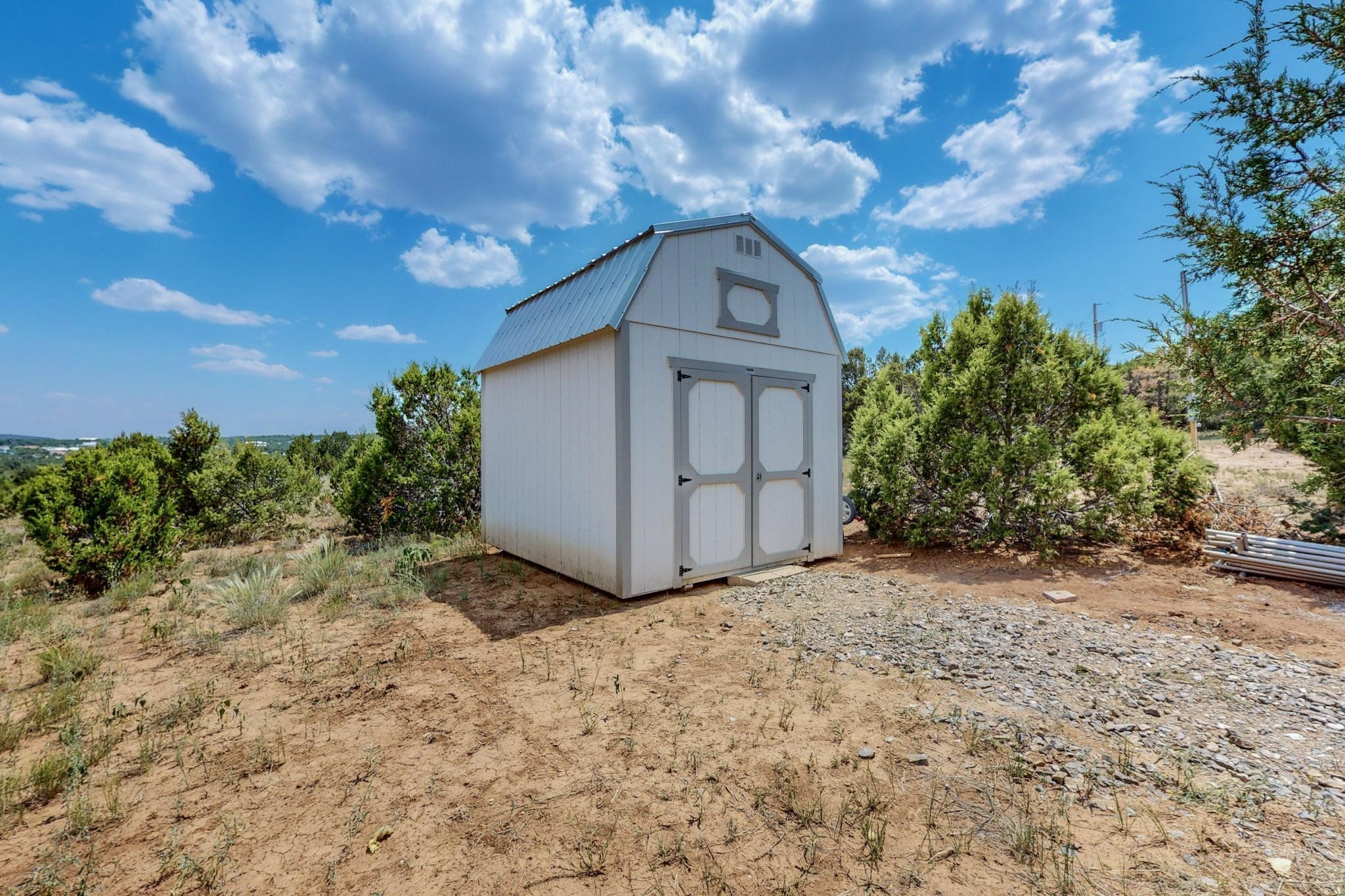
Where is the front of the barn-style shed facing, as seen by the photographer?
facing the viewer and to the right of the viewer

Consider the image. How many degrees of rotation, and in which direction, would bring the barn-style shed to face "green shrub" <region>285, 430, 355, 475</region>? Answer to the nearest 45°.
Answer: approximately 180°

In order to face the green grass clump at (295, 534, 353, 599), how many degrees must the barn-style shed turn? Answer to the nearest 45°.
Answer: approximately 135° to its right

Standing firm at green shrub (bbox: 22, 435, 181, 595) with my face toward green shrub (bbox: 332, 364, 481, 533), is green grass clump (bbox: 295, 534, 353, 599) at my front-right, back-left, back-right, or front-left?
front-right

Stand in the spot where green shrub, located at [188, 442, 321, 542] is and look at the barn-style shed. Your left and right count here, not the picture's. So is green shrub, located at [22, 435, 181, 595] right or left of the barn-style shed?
right

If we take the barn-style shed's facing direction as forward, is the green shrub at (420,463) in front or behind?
behind

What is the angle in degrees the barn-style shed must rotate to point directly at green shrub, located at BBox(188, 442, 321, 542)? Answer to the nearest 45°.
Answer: approximately 180°

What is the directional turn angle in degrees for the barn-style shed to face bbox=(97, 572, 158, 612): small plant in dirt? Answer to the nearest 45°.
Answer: approximately 135° to its right

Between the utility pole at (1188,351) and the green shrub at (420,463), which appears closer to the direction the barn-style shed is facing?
the utility pole

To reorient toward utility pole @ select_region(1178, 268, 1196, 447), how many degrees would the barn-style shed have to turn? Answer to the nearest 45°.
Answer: approximately 45° to its left
